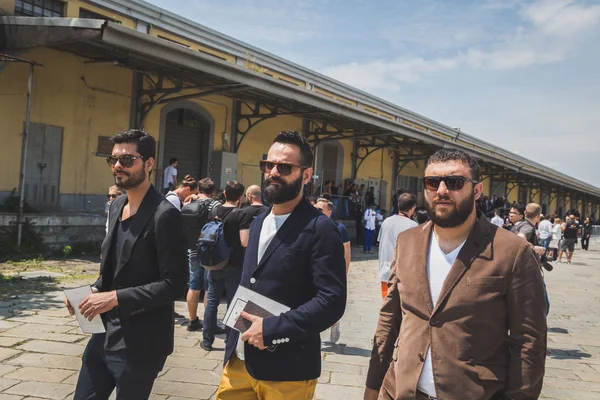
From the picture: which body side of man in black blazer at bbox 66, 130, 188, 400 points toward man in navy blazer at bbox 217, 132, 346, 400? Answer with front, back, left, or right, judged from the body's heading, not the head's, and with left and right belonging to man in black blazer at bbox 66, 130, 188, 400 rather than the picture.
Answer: left

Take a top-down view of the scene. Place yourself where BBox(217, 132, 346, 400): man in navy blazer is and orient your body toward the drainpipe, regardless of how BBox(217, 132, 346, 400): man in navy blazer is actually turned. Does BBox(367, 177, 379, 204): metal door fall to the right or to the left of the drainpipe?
right

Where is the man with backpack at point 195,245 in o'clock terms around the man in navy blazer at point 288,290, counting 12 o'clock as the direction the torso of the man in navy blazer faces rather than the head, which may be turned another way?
The man with backpack is roughly at 4 o'clock from the man in navy blazer.

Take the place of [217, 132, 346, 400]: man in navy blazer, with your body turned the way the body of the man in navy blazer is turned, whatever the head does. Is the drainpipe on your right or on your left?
on your right

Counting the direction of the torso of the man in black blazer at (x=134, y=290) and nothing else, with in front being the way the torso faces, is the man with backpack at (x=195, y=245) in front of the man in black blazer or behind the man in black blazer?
behind

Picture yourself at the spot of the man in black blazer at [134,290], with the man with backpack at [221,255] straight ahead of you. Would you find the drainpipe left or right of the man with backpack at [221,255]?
left

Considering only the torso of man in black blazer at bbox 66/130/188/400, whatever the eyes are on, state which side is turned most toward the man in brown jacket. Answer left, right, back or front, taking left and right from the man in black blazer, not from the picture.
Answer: left

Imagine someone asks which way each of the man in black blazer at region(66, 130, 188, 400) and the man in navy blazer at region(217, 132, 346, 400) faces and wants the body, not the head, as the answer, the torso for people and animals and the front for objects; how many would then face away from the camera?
0

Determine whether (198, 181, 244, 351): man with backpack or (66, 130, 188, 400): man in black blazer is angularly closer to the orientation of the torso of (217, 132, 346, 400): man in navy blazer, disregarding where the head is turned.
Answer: the man in black blazer

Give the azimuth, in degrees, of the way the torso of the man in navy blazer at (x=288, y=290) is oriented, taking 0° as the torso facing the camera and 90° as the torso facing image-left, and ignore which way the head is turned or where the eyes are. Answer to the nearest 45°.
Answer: approximately 45°

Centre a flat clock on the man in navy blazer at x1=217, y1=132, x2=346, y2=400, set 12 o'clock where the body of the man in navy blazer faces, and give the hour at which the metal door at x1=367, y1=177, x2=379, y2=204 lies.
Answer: The metal door is roughly at 5 o'clock from the man in navy blazer.

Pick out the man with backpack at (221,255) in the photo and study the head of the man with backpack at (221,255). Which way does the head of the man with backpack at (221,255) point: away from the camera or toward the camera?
away from the camera

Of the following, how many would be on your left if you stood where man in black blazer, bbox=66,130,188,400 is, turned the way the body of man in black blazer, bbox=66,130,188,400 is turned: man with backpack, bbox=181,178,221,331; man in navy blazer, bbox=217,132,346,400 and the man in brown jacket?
2
